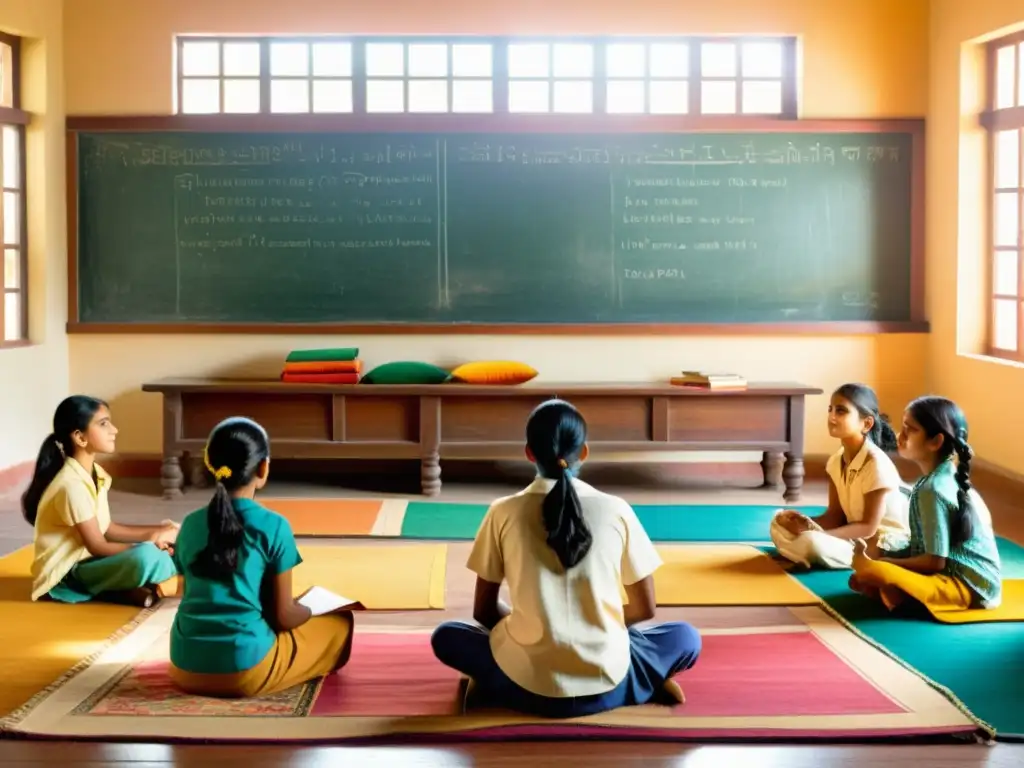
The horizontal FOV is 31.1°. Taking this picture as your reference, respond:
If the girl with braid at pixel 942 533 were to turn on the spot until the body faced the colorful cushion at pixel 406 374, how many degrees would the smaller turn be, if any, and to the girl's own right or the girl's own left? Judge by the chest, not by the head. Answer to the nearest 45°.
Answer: approximately 45° to the girl's own right

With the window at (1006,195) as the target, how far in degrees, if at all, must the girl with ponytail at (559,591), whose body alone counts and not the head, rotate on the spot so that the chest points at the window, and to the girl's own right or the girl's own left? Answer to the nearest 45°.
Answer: approximately 45° to the girl's own right

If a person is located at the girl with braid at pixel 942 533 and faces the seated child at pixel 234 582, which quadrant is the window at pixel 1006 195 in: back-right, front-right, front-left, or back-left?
back-right

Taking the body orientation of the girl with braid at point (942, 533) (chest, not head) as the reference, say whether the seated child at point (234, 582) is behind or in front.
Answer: in front

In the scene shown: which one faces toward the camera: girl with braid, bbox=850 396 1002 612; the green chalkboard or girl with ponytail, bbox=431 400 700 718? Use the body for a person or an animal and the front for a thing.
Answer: the green chalkboard

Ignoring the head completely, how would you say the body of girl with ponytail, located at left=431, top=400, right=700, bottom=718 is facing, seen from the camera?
away from the camera

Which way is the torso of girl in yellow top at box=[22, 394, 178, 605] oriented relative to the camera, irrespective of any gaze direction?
to the viewer's right

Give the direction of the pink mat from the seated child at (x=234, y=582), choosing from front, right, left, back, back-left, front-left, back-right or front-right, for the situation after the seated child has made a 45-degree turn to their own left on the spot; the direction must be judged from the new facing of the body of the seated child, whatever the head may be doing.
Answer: right

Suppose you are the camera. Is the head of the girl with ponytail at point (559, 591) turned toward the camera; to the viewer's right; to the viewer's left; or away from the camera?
away from the camera

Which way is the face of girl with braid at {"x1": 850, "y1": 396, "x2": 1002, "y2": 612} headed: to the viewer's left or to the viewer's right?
to the viewer's left

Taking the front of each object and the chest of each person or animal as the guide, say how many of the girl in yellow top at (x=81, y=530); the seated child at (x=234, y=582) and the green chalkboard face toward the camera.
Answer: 1

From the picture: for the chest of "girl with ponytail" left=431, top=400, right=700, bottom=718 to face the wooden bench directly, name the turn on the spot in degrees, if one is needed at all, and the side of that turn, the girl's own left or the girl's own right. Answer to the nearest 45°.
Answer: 0° — they already face it

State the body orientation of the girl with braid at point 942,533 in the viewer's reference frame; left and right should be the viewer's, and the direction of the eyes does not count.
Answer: facing to the left of the viewer

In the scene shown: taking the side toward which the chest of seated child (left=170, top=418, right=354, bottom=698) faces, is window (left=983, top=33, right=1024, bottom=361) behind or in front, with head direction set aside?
in front

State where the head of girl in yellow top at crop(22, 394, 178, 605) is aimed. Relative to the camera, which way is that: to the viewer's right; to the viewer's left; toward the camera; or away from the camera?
to the viewer's right

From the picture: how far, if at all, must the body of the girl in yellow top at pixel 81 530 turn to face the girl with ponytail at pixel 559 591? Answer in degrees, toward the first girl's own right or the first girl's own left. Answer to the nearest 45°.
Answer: approximately 45° to the first girl's own right
